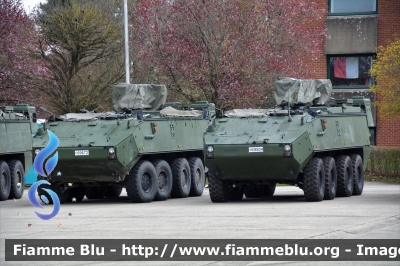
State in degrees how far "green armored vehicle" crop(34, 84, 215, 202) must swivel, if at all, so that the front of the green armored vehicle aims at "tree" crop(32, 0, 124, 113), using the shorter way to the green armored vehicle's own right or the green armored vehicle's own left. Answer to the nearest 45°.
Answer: approximately 135° to the green armored vehicle's own right

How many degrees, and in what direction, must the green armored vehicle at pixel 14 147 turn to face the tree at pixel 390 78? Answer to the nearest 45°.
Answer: approximately 135° to its left

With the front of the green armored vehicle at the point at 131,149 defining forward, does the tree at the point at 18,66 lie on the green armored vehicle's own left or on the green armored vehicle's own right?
on the green armored vehicle's own right

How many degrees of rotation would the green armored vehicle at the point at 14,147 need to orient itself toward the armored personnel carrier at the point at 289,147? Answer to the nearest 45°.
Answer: approximately 90° to its left

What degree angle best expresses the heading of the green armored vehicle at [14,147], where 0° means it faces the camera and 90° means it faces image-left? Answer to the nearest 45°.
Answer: approximately 45°

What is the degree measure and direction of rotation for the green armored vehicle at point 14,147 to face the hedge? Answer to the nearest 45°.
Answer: approximately 135° to its left

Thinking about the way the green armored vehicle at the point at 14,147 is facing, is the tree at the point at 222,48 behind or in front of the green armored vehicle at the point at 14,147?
behind

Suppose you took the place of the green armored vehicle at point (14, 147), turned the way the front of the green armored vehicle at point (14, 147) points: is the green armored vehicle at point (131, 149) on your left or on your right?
on your left
